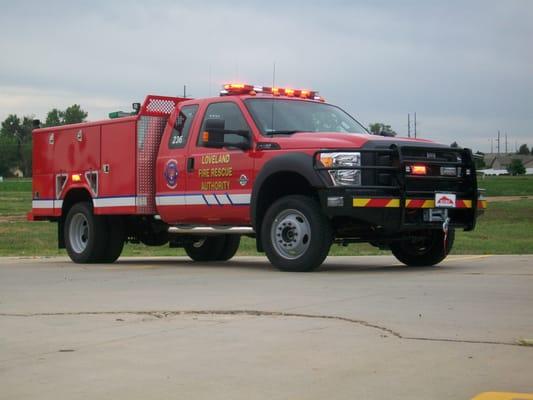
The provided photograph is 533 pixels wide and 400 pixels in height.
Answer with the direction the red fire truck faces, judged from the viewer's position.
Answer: facing the viewer and to the right of the viewer
